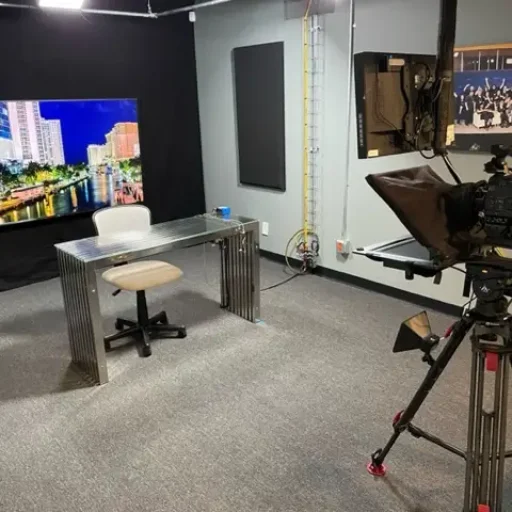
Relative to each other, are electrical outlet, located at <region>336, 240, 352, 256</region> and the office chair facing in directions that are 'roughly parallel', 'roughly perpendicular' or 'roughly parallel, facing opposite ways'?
roughly perpendicular

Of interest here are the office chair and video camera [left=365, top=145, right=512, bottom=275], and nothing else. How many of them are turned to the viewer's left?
1

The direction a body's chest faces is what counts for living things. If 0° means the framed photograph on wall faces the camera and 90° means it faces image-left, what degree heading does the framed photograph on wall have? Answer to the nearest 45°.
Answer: approximately 45°

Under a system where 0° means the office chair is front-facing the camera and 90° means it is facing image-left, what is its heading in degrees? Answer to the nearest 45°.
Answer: approximately 315°

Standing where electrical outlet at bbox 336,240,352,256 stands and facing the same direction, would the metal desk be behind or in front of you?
in front

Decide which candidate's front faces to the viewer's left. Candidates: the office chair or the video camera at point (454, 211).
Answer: the video camera

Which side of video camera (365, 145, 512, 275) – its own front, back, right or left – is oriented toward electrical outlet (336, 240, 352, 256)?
right

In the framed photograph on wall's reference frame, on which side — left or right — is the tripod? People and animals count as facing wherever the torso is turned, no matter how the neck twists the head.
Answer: on its left

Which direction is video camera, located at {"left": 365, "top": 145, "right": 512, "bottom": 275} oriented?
to the viewer's left

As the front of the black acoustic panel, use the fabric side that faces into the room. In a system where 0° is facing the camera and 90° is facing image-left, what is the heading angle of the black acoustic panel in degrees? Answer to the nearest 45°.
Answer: approximately 45°

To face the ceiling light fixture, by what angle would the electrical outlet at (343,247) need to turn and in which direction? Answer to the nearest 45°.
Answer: approximately 45° to its right

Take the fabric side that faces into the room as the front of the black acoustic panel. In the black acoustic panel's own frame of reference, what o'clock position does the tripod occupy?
The tripod is roughly at 10 o'clock from the black acoustic panel.

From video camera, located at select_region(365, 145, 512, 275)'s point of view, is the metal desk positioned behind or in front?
in front
